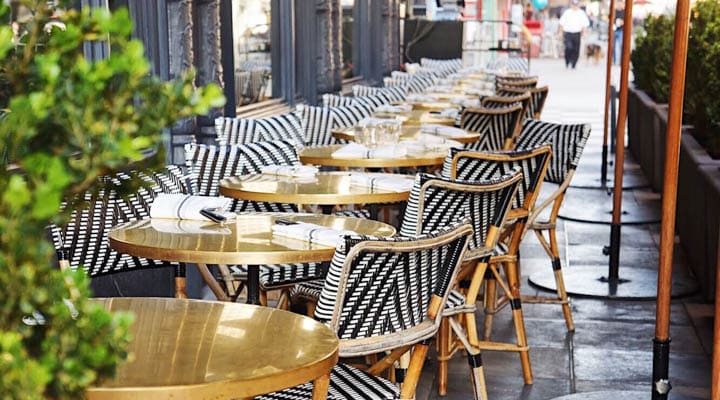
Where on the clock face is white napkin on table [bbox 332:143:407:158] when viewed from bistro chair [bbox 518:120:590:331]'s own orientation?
The white napkin on table is roughly at 1 o'clock from the bistro chair.

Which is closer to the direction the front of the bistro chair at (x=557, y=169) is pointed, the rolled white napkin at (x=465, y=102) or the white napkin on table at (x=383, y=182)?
the white napkin on table

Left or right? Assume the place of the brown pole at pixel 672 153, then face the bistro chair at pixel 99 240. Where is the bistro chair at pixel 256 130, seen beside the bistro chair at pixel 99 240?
right

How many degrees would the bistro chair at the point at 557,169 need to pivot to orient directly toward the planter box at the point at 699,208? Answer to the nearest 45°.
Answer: approximately 180°

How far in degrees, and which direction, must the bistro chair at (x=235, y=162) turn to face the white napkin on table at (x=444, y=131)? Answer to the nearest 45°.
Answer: approximately 90° to its left

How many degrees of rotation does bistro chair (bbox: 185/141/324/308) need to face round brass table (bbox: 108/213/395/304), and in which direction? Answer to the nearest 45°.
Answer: approximately 45° to its right
